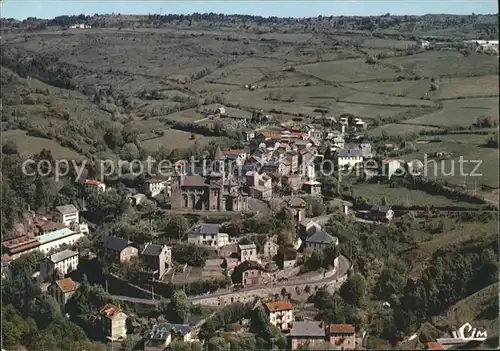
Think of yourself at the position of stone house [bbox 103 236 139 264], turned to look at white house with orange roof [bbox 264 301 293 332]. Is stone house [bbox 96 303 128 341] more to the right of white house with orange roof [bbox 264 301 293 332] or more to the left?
right

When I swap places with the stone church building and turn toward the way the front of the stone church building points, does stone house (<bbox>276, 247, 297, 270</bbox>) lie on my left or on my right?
on my left

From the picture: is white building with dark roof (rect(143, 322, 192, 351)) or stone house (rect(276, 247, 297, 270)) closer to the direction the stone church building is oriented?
the white building with dark roof

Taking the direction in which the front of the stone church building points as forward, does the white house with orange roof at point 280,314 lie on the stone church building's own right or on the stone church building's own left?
on the stone church building's own left
